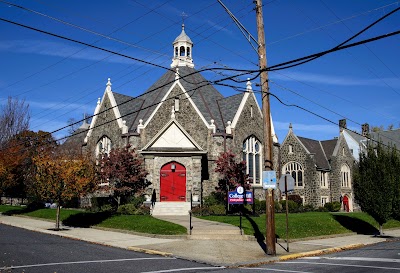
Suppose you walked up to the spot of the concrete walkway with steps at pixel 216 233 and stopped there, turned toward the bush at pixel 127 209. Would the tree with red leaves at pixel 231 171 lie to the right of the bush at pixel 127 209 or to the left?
right

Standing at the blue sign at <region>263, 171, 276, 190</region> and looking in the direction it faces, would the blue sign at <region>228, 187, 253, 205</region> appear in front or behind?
behind

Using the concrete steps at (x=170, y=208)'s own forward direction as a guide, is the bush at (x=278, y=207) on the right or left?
on its left

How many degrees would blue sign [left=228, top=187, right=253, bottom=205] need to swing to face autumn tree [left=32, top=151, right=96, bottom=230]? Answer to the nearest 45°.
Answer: approximately 90° to its right

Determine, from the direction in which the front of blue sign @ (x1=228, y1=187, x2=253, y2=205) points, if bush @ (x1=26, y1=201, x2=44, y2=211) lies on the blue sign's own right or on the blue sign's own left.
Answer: on the blue sign's own right

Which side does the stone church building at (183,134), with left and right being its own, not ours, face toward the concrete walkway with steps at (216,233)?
front

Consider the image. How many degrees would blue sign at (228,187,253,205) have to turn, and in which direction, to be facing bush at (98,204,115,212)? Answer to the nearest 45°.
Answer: approximately 135° to its right

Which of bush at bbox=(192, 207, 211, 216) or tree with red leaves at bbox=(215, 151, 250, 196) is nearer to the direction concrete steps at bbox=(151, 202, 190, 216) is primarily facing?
the bush

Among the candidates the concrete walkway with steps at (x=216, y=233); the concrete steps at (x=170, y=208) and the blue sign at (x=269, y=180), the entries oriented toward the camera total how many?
3
